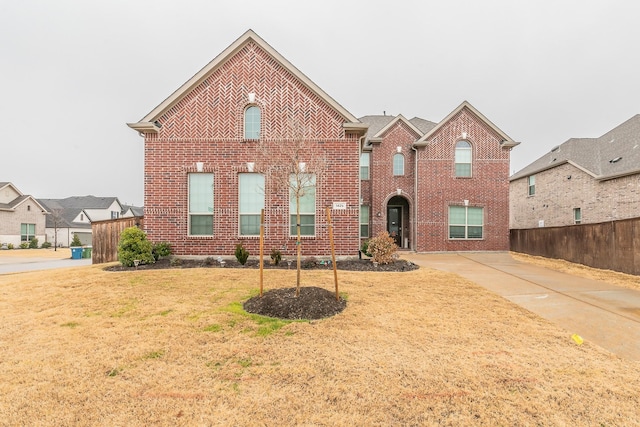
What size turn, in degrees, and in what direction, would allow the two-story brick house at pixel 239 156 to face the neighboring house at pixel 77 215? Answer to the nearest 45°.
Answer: approximately 135° to its right

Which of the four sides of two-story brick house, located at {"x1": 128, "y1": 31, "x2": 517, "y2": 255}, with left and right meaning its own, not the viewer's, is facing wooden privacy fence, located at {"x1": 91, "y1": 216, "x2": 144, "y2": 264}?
right

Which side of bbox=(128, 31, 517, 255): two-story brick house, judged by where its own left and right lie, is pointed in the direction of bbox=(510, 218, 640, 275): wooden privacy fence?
left

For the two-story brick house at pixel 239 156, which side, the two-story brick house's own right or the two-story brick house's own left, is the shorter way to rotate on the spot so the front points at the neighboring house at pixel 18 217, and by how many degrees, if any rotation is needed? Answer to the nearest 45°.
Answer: approximately 135° to the two-story brick house's own right

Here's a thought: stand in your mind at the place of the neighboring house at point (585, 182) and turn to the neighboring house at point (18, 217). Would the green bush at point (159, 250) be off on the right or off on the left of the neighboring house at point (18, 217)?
left

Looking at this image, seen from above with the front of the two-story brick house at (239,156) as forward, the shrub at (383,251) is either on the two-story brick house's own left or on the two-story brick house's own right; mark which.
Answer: on the two-story brick house's own left

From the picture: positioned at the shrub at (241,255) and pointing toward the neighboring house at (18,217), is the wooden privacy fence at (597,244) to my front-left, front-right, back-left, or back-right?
back-right

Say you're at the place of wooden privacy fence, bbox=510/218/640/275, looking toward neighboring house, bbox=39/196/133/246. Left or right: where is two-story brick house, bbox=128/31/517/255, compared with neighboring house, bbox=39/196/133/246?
left

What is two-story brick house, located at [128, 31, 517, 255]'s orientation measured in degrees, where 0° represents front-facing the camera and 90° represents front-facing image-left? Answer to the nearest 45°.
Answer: approximately 0°
